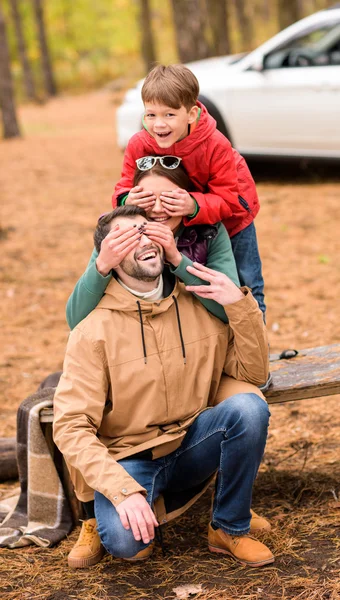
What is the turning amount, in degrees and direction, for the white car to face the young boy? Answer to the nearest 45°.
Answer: approximately 90° to its left

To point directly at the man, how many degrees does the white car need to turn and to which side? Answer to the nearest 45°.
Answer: approximately 90° to its left

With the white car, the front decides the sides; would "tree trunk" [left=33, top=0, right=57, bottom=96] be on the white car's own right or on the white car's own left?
on the white car's own right

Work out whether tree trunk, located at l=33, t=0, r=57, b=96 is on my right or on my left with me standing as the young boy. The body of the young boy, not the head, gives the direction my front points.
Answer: on my right

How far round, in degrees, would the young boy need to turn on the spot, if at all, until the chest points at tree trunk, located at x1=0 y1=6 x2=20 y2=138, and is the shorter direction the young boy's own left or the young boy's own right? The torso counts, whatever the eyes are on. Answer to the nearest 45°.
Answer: approximately 135° to the young boy's own right

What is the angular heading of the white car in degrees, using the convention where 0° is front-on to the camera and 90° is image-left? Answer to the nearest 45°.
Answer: approximately 90°

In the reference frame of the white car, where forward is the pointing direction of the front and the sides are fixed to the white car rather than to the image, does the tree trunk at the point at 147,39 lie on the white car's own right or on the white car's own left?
on the white car's own right

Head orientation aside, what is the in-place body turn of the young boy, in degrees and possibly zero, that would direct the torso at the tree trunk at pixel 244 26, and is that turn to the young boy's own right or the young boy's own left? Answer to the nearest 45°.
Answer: approximately 135° to the young boy's own right

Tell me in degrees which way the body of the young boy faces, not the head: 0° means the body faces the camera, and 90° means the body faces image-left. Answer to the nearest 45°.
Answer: approximately 45°
